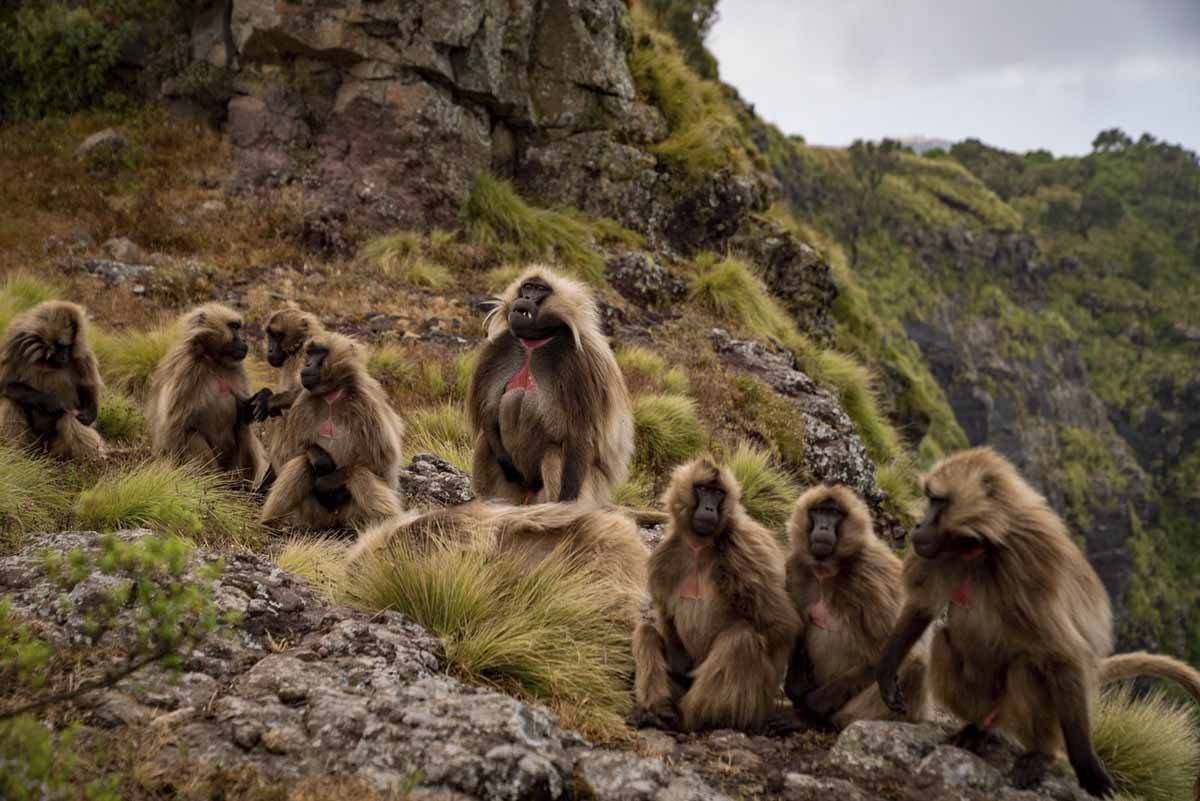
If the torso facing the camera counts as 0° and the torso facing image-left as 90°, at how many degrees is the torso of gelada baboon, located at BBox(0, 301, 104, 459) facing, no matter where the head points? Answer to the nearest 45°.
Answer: approximately 315°

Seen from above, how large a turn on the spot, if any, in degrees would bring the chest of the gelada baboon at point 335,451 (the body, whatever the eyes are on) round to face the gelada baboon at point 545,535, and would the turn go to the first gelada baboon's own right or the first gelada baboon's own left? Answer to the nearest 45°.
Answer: approximately 90° to the first gelada baboon's own left

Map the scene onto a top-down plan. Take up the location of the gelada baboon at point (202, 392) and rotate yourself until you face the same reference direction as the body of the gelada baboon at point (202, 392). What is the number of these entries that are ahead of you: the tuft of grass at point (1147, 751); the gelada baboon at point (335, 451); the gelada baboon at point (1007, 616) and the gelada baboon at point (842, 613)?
4

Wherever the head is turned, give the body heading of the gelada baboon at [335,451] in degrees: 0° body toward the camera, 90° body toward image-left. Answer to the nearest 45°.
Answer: approximately 45°

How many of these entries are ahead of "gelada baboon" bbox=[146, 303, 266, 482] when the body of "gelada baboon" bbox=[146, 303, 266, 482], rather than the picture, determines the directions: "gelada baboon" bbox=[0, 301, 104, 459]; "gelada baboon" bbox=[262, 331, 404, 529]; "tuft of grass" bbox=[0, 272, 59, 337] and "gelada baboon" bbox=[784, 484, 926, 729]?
2

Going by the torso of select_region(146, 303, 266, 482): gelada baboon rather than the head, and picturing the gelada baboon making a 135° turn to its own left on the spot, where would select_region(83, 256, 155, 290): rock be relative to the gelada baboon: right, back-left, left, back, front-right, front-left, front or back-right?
front

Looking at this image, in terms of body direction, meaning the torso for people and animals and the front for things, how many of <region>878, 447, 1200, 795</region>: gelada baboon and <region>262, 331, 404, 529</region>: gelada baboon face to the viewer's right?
0

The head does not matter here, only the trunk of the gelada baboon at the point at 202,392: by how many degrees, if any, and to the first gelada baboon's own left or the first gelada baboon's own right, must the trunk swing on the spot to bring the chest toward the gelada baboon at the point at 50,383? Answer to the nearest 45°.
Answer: approximately 135° to the first gelada baboon's own right

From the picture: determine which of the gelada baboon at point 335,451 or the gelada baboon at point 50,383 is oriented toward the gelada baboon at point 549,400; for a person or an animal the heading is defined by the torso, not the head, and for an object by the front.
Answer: the gelada baboon at point 50,383

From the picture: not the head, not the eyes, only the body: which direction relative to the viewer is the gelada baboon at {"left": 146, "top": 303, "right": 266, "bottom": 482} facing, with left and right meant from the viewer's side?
facing the viewer and to the right of the viewer

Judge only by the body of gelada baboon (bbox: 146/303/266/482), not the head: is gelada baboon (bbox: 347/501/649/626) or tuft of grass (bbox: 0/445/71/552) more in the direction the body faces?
the gelada baboon

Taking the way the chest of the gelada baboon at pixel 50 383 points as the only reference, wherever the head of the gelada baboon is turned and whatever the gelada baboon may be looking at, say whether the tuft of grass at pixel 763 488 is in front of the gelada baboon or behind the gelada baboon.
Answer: in front

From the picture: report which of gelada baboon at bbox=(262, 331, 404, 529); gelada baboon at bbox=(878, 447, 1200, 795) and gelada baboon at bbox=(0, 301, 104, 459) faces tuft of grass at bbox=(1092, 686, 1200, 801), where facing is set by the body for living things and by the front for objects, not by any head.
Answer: gelada baboon at bbox=(0, 301, 104, 459)

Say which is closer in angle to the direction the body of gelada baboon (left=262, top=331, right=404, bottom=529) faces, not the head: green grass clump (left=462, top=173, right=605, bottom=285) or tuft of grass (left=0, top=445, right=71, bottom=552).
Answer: the tuft of grass
